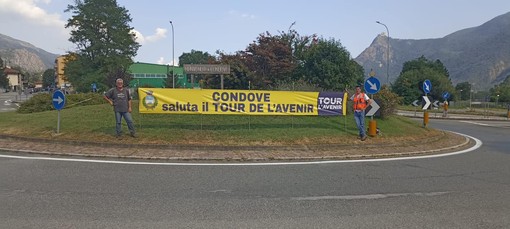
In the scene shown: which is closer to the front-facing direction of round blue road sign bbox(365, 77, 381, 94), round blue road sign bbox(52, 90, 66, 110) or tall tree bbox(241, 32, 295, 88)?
the round blue road sign

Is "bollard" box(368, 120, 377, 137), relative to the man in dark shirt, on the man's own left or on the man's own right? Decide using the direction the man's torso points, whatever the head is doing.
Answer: on the man's own left

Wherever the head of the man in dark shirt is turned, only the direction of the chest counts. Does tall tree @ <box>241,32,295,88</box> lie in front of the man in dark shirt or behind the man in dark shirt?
behind

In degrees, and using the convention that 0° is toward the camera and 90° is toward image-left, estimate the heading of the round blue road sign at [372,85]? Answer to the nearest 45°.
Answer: approximately 0°

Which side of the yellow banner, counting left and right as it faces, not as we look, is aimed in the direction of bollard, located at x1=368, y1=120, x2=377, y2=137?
left

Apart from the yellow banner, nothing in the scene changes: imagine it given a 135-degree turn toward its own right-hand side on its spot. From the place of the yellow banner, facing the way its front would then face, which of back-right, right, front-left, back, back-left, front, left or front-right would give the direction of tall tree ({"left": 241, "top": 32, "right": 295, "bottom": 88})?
front-right

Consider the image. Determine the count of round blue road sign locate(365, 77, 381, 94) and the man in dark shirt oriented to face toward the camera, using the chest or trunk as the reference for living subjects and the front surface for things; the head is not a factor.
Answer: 2

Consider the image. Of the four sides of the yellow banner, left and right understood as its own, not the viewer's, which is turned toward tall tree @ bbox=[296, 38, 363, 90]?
back

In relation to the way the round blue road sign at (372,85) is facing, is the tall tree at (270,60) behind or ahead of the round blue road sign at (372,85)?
behind

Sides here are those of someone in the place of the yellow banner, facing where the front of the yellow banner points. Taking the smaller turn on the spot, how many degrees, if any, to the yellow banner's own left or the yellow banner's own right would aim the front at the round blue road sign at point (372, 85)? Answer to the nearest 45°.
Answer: approximately 90° to the yellow banner's own left
